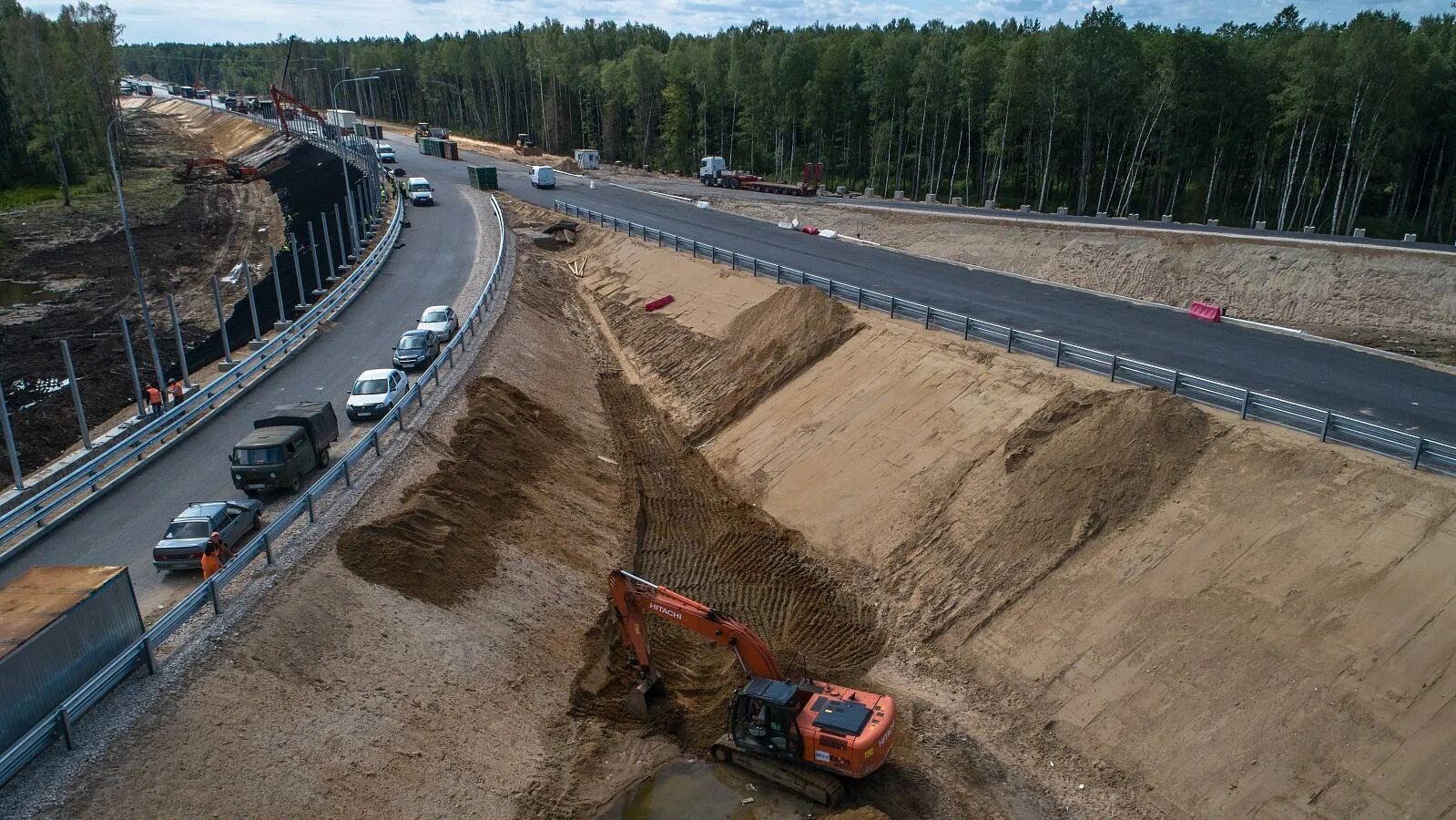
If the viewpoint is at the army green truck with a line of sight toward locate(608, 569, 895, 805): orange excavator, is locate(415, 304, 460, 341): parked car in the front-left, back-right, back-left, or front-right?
back-left

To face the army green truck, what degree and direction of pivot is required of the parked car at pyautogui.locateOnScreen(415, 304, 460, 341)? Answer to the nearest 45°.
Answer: approximately 45° to its left

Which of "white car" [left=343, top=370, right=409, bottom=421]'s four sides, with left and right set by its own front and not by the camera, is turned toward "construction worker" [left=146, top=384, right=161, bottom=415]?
right

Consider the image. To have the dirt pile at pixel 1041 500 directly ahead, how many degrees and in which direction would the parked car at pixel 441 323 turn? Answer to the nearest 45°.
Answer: approximately 90° to its left

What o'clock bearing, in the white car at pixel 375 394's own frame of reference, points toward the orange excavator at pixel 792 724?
The orange excavator is roughly at 10 o'clock from the white car.

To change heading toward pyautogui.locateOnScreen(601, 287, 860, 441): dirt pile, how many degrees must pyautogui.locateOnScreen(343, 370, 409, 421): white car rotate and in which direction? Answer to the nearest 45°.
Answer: approximately 135° to its left

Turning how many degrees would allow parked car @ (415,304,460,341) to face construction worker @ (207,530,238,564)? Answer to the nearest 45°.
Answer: approximately 45° to its left

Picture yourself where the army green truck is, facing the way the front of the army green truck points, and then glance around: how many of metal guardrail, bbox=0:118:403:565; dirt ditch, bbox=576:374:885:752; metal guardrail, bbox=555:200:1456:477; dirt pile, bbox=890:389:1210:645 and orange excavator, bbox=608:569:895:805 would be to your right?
1

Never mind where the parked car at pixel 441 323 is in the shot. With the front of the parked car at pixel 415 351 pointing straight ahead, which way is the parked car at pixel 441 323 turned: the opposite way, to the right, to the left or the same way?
the same way

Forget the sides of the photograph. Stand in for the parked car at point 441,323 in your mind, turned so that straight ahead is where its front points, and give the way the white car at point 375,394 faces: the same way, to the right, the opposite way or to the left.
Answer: the same way

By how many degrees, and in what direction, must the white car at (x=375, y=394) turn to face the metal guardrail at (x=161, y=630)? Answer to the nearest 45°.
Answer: approximately 45° to its left

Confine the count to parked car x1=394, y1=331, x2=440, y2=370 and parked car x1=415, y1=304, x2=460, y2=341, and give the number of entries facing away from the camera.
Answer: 0

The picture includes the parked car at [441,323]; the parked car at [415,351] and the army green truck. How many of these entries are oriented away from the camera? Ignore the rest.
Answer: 0

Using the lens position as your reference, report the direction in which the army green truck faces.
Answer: facing the viewer and to the left of the viewer

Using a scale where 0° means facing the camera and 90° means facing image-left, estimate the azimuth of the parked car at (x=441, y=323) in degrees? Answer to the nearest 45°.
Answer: approximately 45°

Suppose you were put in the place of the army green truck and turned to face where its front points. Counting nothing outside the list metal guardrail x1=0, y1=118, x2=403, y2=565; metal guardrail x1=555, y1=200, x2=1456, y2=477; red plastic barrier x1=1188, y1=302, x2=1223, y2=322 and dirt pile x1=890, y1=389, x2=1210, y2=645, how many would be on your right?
1

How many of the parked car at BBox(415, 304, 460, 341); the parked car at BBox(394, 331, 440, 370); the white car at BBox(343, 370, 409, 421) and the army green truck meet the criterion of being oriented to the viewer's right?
0

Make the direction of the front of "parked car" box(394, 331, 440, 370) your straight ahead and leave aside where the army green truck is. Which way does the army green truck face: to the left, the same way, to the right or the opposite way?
the same way

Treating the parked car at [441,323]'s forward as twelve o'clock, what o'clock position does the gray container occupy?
The gray container is roughly at 11 o'clock from the parked car.
